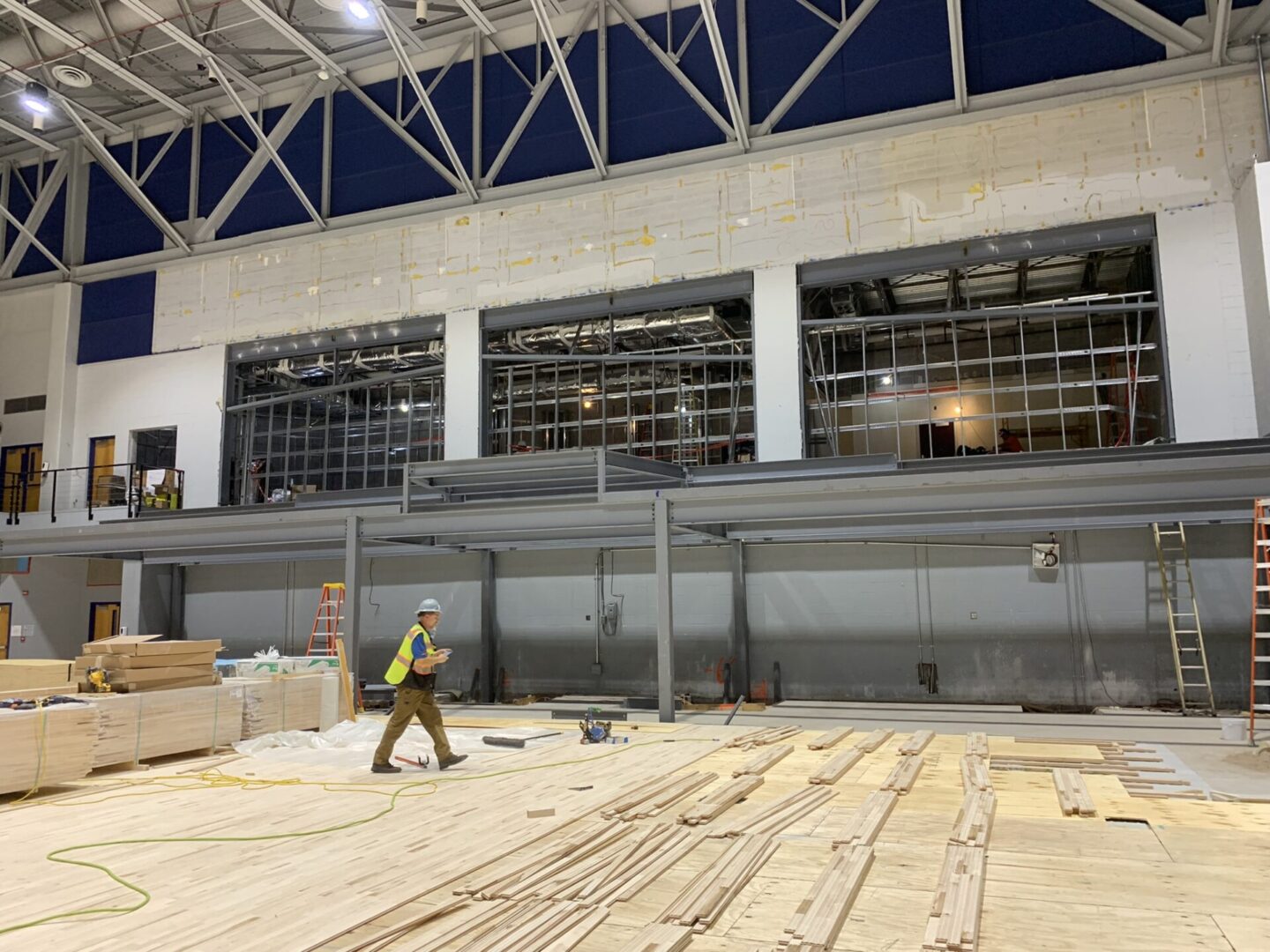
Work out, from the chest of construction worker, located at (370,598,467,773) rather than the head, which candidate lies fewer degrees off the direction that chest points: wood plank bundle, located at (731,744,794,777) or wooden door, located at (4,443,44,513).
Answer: the wood plank bundle

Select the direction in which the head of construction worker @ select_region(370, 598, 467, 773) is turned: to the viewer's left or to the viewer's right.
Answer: to the viewer's right

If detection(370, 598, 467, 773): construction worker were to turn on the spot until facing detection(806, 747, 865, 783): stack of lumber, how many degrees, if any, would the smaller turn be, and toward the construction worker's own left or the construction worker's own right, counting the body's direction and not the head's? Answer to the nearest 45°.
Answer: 0° — they already face it

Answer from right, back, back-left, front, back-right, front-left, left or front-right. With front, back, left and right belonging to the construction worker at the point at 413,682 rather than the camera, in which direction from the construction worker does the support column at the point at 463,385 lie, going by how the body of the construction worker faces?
left

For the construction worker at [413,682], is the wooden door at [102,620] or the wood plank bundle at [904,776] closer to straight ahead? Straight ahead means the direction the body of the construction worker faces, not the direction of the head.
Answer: the wood plank bundle

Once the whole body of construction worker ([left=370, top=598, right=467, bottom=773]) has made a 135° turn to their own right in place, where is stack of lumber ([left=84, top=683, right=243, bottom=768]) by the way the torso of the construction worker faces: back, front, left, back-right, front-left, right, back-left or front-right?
right

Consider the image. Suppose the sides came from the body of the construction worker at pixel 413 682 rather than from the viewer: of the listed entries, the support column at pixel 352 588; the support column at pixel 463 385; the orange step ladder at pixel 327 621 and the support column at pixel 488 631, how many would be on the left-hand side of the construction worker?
4

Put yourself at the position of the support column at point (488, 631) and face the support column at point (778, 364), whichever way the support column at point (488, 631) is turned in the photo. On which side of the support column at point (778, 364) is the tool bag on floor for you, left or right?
right

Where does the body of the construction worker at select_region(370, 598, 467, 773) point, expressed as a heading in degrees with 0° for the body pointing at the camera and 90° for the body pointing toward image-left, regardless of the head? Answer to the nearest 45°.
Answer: approximately 270°

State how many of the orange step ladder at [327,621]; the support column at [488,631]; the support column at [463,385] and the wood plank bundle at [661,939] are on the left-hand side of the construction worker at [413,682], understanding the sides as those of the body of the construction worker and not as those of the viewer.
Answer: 3

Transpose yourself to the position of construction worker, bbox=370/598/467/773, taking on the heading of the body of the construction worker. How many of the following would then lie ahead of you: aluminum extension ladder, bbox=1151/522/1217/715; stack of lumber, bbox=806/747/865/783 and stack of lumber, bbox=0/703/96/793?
2

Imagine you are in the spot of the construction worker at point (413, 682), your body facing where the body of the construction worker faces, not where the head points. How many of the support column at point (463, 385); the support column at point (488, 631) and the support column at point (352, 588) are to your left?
3

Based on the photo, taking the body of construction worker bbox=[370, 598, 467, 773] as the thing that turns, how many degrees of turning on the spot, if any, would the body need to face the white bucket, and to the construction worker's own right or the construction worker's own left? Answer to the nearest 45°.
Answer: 0° — they already face it

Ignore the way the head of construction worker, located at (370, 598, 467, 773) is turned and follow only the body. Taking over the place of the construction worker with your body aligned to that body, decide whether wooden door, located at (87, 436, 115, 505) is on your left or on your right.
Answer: on your left

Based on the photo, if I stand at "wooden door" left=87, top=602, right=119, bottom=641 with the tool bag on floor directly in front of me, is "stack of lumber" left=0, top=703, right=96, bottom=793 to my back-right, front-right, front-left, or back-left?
front-right

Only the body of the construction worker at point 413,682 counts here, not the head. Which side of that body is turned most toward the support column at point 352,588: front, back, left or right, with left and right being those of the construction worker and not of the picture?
left
